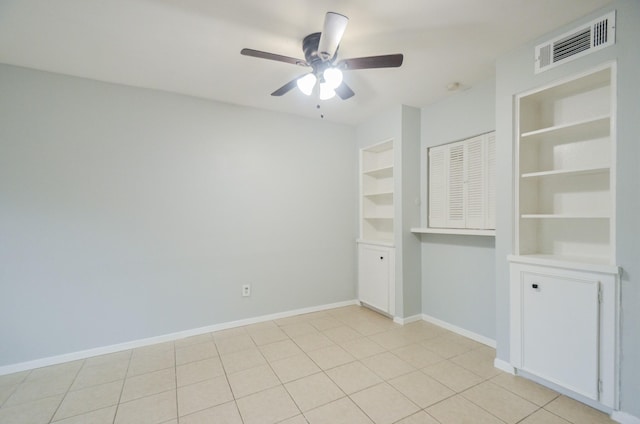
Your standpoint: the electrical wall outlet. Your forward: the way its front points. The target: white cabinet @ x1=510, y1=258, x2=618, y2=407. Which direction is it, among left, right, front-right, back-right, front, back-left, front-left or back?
front-left

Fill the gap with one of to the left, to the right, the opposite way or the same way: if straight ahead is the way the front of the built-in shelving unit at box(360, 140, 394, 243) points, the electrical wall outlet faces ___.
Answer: to the left

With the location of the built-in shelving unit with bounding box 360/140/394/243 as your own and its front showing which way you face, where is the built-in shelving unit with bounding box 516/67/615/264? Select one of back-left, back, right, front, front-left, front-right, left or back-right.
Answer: left

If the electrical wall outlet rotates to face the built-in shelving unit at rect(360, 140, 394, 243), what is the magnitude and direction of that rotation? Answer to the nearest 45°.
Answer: approximately 90° to its left

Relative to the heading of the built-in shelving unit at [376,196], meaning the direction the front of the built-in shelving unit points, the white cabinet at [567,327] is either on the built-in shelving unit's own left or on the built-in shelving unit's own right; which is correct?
on the built-in shelving unit's own left

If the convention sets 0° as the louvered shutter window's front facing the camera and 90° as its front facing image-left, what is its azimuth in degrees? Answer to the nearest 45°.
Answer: approximately 45°

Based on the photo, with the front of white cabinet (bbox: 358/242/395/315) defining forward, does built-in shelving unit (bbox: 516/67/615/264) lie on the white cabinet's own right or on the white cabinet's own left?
on the white cabinet's own left

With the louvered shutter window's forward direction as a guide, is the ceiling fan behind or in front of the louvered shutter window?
in front

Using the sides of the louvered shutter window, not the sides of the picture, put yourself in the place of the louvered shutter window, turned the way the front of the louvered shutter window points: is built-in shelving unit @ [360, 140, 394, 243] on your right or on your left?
on your right
